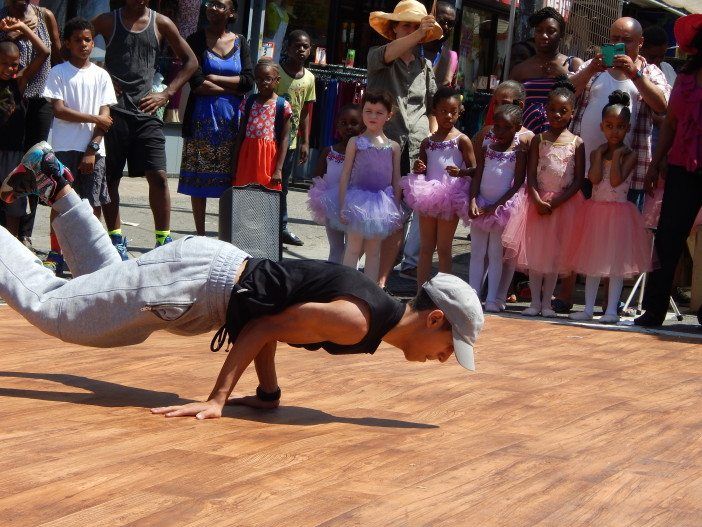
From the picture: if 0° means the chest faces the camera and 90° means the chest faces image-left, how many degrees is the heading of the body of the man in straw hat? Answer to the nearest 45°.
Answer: approximately 0°

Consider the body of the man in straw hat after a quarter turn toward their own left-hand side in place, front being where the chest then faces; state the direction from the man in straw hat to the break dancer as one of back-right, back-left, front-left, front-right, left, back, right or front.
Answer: right

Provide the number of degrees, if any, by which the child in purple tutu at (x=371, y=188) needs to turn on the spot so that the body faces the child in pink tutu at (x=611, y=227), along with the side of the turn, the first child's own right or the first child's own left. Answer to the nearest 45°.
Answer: approximately 90° to the first child's own left

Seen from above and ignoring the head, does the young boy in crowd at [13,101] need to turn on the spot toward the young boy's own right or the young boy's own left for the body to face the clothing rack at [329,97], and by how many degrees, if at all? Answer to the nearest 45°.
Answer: approximately 135° to the young boy's own left

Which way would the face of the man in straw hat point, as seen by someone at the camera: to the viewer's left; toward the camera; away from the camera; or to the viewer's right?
toward the camera

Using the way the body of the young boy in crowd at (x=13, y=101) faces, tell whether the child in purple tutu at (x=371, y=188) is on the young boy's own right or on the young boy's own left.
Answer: on the young boy's own left

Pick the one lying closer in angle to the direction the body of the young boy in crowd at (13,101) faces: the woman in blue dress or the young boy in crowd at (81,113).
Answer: the young boy in crowd

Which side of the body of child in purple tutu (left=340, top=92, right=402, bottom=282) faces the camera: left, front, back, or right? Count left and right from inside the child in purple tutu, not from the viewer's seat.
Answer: front

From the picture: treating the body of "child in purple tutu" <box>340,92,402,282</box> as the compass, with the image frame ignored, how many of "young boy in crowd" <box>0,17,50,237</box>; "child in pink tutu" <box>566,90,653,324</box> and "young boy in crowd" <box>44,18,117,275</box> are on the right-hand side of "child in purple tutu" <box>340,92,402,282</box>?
2

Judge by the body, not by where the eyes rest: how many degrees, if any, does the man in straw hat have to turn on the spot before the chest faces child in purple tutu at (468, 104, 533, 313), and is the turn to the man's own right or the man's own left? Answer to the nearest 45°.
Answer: approximately 45° to the man's own left

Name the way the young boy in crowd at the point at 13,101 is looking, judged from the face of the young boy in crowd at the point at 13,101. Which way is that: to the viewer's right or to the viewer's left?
to the viewer's right

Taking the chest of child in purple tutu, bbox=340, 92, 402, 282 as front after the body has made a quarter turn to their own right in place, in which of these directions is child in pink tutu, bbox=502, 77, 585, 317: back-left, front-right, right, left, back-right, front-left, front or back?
back

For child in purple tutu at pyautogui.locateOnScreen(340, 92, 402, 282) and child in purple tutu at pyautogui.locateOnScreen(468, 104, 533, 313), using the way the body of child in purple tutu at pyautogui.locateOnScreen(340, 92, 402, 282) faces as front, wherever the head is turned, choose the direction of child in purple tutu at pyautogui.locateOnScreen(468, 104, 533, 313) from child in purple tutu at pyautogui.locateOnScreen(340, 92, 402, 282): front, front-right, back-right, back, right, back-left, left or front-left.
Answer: left
